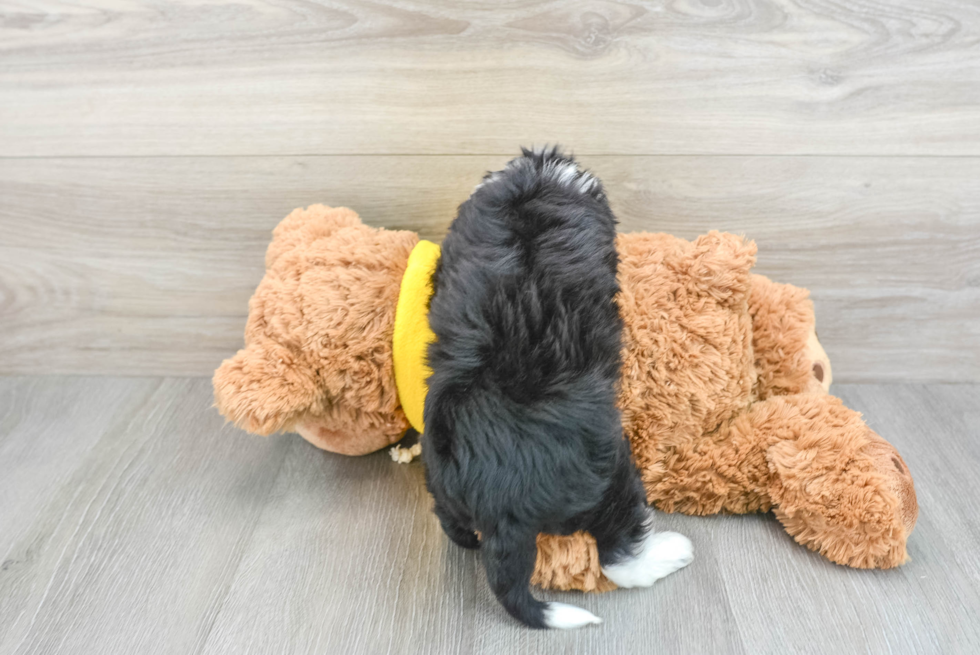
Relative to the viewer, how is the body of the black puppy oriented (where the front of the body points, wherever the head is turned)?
away from the camera
